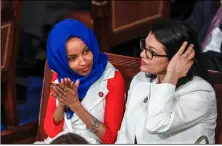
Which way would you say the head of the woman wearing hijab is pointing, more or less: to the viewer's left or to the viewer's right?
to the viewer's right

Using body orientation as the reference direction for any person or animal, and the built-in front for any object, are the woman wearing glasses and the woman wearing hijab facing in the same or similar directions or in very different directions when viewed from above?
same or similar directions

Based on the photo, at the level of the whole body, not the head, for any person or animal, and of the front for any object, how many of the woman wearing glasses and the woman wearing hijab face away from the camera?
0

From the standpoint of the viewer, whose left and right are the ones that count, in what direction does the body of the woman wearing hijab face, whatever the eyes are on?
facing the viewer and to the left of the viewer

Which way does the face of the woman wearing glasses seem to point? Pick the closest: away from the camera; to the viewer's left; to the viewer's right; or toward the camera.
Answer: to the viewer's left

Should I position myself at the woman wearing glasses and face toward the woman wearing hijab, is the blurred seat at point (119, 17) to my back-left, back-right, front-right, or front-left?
front-right

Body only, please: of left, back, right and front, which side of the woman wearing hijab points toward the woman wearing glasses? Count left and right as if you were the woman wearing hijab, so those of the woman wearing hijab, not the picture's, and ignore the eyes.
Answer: left

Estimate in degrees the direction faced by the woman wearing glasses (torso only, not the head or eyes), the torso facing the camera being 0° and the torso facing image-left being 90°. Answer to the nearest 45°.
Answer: approximately 45°

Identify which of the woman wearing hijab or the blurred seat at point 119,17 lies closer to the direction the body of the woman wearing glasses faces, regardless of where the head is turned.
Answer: the woman wearing hijab

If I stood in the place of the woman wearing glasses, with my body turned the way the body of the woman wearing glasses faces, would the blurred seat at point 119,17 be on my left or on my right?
on my right
